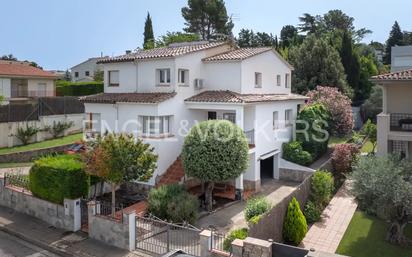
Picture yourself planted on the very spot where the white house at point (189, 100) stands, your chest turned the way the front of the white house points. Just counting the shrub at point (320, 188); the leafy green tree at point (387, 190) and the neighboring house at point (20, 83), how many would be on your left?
2

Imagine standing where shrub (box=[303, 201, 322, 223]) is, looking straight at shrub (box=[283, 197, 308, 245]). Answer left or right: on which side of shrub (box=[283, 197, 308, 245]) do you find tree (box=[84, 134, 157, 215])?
right

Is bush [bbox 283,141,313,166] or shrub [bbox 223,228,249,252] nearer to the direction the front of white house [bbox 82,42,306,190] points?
the shrub

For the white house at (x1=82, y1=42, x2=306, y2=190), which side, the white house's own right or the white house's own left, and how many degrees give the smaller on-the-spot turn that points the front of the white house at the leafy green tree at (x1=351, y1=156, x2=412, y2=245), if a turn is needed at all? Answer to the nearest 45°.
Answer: approximately 90° to the white house's own left

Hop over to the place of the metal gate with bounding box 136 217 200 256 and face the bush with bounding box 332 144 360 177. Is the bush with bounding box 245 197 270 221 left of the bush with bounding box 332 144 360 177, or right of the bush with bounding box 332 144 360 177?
right

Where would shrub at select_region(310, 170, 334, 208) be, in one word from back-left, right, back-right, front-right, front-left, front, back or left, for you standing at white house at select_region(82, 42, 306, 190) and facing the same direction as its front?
left

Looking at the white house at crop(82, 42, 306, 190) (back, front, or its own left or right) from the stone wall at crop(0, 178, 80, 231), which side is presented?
front

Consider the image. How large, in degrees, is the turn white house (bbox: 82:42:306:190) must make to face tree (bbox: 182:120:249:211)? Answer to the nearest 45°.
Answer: approximately 45° to its left

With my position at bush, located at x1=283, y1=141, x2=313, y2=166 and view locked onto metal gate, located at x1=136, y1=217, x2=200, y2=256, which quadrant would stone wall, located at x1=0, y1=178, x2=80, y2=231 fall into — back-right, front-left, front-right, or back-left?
front-right

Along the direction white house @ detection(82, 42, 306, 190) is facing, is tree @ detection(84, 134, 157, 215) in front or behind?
in front

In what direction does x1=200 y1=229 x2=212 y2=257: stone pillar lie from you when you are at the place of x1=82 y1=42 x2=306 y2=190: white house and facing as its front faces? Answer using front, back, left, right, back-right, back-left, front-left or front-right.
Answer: front-left

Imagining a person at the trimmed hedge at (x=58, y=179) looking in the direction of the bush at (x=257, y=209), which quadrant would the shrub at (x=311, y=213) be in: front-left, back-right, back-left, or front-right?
front-left

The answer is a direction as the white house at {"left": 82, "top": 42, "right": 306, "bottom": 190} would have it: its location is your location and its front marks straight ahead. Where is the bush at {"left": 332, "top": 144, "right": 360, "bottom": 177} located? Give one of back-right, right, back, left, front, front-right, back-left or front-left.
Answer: back-left

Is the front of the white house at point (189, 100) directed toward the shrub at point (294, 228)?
no

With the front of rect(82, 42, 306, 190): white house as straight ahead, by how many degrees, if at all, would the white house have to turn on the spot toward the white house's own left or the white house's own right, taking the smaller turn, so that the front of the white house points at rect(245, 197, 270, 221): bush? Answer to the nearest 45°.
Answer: approximately 45° to the white house's own left
